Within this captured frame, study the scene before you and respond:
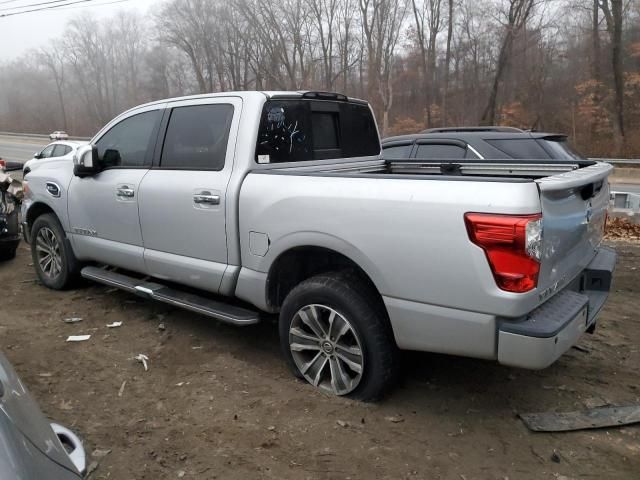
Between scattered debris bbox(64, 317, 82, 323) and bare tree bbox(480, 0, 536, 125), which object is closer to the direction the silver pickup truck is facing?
the scattered debris

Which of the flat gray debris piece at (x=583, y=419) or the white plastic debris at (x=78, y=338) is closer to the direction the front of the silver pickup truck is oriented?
the white plastic debris

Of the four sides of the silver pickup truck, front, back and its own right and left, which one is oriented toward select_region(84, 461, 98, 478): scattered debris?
left

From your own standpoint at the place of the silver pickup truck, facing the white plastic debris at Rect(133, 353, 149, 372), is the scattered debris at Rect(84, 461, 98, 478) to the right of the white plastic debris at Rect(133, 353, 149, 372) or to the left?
left

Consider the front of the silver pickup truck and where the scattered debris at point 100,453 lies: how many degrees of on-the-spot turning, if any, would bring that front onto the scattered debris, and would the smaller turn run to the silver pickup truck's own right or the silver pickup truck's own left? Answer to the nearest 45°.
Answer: approximately 90° to the silver pickup truck's own left

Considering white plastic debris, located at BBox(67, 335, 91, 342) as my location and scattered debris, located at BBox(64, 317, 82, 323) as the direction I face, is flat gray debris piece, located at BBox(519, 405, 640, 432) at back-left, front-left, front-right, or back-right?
back-right

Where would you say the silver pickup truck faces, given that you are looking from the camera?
facing away from the viewer and to the left of the viewer

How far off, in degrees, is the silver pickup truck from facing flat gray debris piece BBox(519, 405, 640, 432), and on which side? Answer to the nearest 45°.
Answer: approximately 135° to its right

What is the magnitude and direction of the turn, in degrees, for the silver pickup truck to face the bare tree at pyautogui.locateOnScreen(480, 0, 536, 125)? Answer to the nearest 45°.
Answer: approximately 45° to its right

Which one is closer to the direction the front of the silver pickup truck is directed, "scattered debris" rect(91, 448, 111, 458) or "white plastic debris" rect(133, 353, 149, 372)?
the white plastic debris
